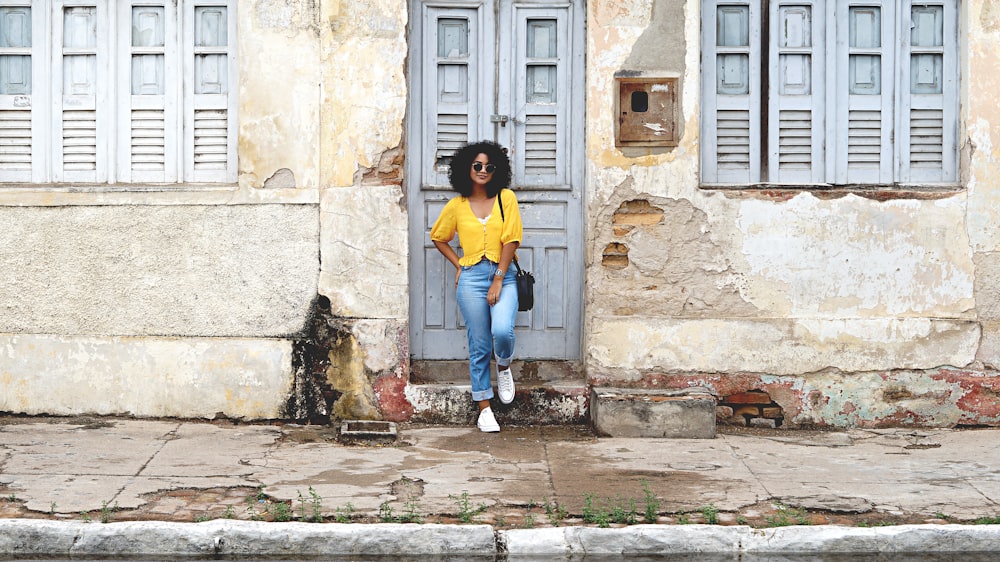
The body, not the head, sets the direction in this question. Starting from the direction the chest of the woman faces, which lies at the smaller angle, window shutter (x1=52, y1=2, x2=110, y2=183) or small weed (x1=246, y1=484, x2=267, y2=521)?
the small weed

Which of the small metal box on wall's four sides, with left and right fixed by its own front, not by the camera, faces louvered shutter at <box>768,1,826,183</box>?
left

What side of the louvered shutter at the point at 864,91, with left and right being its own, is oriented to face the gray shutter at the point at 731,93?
right

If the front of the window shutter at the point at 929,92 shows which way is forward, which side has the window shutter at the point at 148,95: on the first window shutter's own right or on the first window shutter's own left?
on the first window shutter's own right

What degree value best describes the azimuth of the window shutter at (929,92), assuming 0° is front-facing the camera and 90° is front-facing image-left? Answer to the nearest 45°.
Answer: approximately 0°
